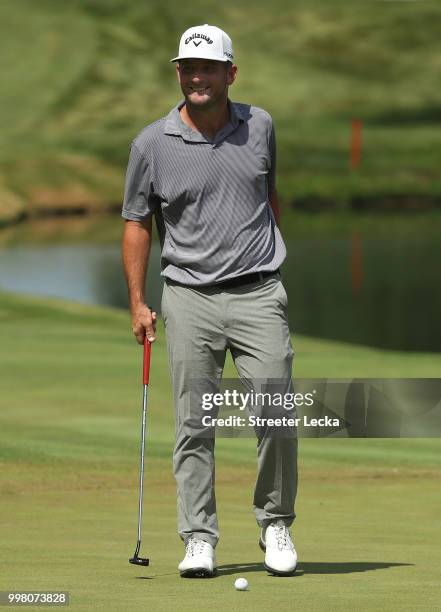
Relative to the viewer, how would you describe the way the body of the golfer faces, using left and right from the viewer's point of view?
facing the viewer
